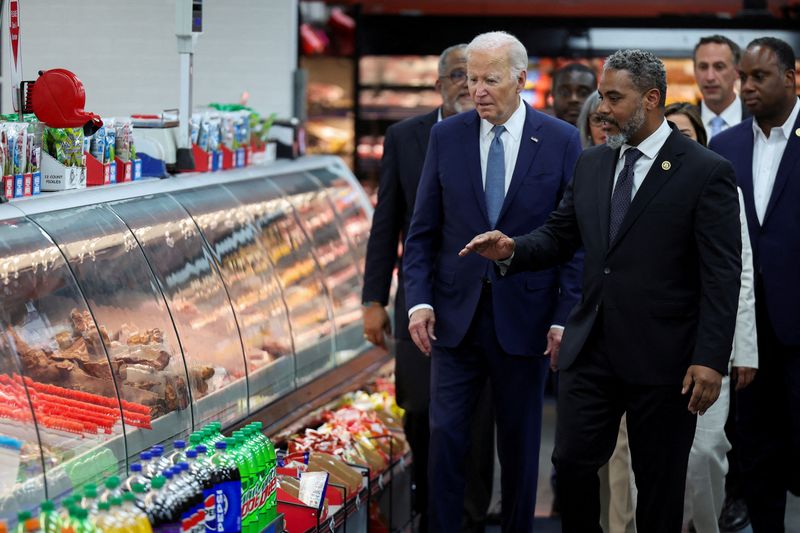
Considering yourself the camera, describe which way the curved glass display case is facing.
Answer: facing the viewer and to the right of the viewer

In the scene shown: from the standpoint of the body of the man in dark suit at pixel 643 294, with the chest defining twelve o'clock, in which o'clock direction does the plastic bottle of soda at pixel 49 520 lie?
The plastic bottle of soda is roughly at 12 o'clock from the man in dark suit.

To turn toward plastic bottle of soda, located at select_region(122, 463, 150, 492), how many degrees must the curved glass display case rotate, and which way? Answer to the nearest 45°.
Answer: approximately 45° to its right

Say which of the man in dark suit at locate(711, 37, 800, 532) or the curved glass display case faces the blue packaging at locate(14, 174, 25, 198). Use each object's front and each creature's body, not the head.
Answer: the man in dark suit

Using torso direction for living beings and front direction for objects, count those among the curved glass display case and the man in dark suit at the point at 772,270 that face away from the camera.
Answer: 0

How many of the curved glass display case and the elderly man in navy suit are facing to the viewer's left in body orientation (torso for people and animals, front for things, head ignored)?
0

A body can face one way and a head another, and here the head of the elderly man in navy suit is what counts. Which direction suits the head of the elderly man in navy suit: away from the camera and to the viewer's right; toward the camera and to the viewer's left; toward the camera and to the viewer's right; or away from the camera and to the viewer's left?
toward the camera and to the viewer's left

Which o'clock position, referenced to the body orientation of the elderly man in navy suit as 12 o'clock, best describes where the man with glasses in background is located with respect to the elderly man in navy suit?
The man with glasses in background is roughly at 5 o'clock from the elderly man in navy suit.

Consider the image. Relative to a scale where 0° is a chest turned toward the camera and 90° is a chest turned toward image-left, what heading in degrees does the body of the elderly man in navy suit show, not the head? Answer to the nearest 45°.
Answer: approximately 0°

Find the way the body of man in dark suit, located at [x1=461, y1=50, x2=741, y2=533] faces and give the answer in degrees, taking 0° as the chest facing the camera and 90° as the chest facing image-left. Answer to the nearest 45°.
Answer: approximately 45°

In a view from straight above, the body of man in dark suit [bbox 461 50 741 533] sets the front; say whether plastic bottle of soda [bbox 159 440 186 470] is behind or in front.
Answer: in front

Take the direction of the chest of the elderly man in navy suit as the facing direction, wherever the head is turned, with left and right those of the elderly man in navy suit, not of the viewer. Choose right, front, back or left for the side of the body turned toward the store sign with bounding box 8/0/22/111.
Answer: right

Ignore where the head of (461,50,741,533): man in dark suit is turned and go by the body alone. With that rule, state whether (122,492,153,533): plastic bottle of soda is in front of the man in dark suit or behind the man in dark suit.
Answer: in front

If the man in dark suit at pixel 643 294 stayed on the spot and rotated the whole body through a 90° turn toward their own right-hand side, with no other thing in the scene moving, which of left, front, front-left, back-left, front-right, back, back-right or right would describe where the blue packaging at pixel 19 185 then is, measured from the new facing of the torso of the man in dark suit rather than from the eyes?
front-left

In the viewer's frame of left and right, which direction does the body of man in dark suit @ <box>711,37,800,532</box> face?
facing the viewer and to the left of the viewer
